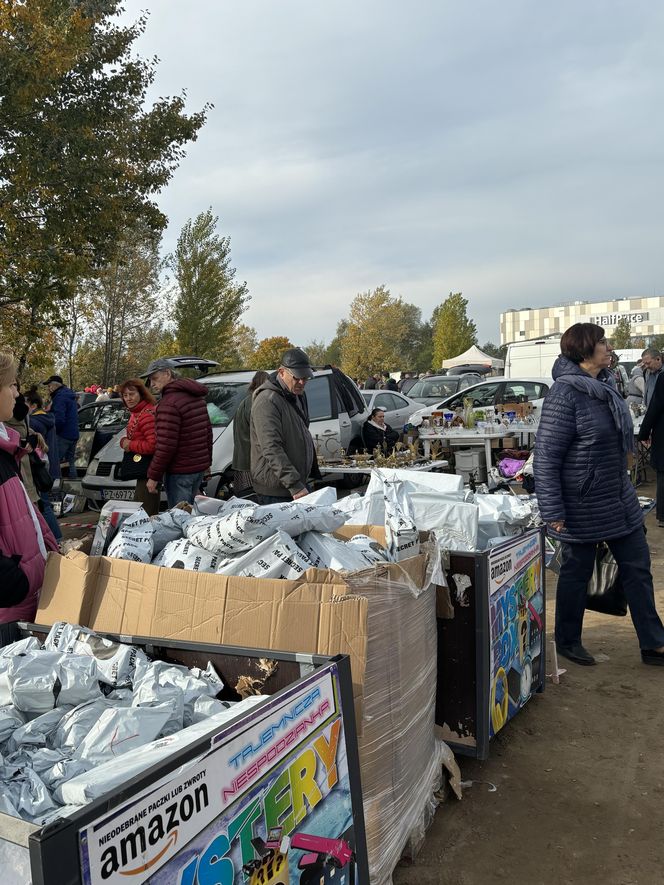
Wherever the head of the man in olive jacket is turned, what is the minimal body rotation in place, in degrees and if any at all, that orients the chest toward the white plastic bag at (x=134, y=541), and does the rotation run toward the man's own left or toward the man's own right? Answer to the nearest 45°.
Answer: approximately 45° to the man's own right

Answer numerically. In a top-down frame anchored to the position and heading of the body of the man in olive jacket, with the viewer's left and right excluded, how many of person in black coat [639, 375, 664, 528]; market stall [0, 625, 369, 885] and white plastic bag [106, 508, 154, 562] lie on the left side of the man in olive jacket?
1

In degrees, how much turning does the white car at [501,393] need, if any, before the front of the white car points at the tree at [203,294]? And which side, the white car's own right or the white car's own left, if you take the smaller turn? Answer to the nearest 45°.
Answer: approximately 45° to the white car's own right

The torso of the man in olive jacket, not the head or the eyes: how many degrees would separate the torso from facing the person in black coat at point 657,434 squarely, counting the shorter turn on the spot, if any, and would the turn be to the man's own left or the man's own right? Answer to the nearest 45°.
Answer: approximately 90° to the man's own left

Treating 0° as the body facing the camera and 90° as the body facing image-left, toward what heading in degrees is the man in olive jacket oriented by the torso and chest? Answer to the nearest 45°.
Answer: approximately 315°

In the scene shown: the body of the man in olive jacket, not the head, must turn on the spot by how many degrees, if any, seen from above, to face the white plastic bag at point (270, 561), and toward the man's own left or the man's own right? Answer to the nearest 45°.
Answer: approximately 45° to the man's own right

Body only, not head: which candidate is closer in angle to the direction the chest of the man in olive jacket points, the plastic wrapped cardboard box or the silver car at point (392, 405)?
the plastic wrapped cardboard box

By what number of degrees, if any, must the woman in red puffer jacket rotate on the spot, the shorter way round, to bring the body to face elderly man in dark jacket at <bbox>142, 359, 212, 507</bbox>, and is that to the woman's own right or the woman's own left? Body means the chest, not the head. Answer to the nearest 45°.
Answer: approximately 90° to the woman's own left

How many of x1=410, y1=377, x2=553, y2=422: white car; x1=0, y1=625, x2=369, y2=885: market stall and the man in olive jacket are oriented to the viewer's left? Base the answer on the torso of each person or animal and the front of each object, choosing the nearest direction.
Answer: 1
